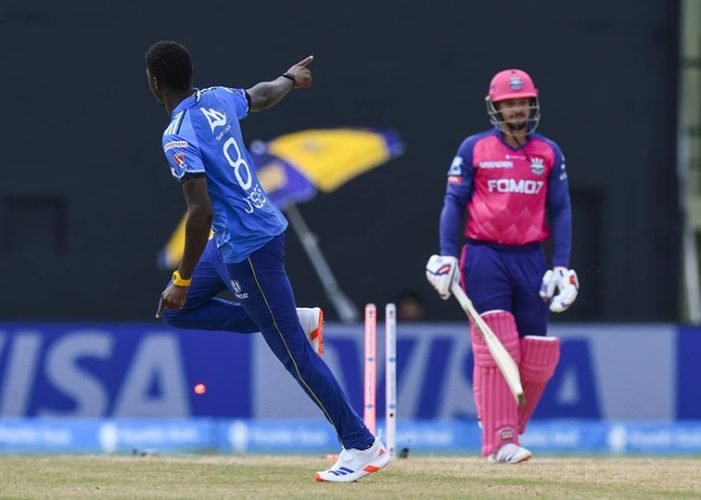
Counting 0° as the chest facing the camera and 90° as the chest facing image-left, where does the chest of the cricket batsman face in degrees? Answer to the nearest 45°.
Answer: approximately 0°

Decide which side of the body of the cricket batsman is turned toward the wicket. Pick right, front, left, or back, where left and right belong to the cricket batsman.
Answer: right
